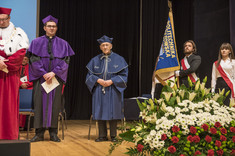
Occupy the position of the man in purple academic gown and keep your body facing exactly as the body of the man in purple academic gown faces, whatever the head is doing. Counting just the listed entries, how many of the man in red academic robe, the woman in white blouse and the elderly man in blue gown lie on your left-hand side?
2

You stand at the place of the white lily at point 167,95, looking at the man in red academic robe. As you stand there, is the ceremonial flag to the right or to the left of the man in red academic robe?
right

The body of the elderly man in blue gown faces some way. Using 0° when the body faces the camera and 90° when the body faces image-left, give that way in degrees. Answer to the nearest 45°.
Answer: approximately 0°

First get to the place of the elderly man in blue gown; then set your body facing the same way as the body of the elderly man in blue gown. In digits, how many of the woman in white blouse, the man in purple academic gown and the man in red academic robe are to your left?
1

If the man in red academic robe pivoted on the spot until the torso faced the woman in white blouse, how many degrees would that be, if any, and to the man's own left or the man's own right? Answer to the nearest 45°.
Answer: approximately 135° to the man's own left

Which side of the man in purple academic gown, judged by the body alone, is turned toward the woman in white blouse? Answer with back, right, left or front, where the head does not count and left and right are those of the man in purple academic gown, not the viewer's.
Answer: left

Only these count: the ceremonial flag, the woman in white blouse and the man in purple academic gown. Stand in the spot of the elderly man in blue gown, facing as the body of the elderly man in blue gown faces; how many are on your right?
1

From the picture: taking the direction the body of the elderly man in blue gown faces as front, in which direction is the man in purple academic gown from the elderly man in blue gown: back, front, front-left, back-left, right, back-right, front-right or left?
right

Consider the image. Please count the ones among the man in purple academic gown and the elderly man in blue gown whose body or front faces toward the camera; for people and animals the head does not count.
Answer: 2

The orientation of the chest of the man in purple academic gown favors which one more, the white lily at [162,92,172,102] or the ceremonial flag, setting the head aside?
the white lily
